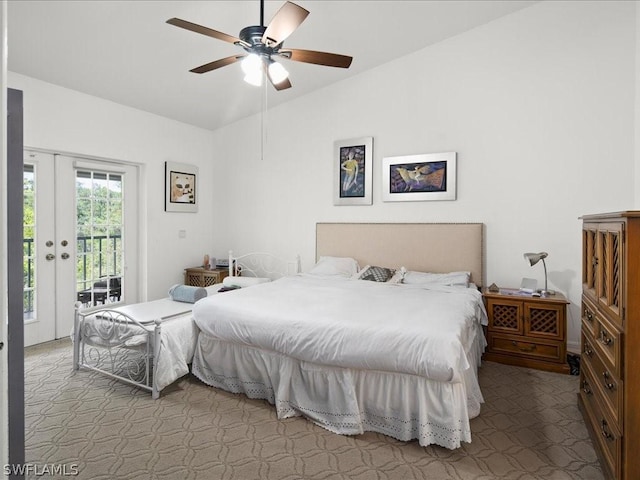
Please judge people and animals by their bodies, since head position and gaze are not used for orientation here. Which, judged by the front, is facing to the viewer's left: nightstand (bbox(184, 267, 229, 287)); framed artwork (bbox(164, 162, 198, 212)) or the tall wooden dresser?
the tall wooden dresser

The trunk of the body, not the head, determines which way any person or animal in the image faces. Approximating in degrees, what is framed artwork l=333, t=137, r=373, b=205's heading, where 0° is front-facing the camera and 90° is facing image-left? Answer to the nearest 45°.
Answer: approximately 45°

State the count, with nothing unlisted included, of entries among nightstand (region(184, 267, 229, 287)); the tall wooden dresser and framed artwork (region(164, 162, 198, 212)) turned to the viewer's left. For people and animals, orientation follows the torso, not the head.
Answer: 1

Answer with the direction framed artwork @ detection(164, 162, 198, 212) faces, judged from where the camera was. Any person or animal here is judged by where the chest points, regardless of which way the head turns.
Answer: facing the viewer and to the right of the viewer

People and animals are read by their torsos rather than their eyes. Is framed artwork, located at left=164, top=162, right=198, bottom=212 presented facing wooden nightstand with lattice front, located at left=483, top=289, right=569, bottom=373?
yes

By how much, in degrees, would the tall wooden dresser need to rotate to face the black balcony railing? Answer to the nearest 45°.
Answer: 0° — it already faces it

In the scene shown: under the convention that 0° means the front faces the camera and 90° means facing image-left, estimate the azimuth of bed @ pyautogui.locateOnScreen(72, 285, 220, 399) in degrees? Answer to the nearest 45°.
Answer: approximately 45°

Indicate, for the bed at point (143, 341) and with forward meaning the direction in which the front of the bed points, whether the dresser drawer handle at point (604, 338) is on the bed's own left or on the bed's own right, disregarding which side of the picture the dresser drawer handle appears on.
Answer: on the bed's own left

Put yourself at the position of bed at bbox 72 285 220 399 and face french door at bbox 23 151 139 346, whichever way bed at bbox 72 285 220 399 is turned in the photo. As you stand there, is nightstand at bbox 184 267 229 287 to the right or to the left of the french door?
right

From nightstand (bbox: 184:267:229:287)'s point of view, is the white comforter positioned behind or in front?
in front

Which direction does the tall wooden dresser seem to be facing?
to the viewer's left

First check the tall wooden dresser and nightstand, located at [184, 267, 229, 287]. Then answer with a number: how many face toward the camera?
1
